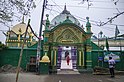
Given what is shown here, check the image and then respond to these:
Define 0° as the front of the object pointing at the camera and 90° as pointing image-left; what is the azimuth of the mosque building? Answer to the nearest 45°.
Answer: approximately 0°
